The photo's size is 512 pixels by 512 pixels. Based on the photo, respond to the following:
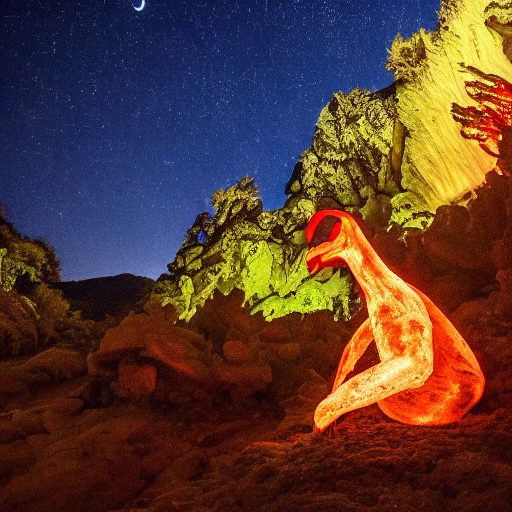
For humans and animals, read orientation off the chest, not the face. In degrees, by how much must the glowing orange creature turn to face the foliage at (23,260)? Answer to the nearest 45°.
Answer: approximately 45° to its right

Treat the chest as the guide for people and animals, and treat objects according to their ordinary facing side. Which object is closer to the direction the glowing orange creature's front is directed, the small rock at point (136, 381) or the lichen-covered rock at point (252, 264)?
the small rock

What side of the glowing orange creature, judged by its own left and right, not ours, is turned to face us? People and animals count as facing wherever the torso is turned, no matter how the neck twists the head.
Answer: left

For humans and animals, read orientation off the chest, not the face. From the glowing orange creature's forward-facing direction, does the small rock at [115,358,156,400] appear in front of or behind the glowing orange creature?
in front

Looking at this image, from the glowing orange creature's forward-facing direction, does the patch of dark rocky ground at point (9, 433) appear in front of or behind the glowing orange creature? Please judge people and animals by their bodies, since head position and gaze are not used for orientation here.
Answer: in front

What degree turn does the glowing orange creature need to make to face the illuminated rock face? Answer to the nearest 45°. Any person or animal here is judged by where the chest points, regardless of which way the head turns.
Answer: approximately 90° to its right

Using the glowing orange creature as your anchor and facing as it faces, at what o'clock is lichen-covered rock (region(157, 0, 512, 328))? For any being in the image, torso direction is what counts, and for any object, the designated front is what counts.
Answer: The lichen-covered rock is roughly at 3 o'clock from the glowing orange creature.

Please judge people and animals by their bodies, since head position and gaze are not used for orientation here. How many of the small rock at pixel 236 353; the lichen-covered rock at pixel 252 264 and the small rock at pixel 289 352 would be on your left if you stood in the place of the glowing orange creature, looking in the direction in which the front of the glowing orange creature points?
0

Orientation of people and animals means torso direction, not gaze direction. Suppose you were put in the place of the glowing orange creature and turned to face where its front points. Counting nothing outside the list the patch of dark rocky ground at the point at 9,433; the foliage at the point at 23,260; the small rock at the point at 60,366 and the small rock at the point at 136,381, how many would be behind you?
0

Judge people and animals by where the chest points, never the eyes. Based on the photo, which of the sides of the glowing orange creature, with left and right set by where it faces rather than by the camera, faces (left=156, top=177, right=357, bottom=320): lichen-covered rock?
right

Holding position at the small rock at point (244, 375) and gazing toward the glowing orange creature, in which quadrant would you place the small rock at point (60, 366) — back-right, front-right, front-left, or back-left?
back-right

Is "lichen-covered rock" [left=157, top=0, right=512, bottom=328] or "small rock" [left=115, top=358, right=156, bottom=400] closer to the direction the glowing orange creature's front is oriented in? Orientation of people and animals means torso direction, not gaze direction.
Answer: the small rock
